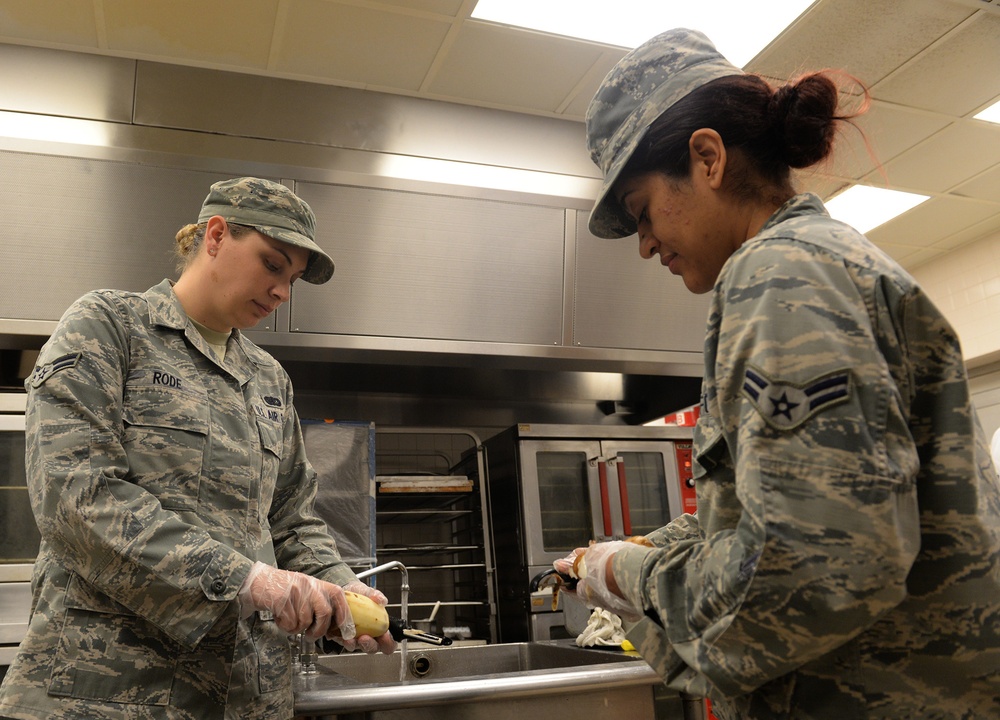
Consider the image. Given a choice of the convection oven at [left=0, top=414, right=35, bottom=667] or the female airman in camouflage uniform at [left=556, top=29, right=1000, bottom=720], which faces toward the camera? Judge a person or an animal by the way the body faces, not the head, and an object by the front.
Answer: the convection oven

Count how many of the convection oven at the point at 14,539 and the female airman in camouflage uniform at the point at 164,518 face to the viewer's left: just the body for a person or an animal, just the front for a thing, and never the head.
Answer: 0

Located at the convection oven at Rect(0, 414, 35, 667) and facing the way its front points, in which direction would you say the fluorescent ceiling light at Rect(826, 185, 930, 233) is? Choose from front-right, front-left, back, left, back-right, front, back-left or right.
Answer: left

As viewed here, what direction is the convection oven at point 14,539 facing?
toward the camera

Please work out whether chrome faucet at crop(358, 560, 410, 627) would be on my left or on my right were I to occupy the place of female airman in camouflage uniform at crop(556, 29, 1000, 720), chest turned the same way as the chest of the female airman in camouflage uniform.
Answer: on my right

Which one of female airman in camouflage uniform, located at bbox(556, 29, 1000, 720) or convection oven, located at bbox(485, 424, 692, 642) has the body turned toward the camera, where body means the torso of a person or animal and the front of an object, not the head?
the convection oven

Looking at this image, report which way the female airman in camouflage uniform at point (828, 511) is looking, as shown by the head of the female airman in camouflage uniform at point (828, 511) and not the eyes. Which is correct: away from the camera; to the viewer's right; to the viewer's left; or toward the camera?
to the viewer's left

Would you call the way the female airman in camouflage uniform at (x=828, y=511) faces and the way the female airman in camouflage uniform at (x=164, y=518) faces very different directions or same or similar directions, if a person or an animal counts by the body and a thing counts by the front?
very different directions

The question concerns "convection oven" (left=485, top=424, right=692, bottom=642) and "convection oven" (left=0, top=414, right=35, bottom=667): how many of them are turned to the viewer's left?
0

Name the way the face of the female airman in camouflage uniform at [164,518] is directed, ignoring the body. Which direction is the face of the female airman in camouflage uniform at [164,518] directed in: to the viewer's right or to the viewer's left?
to the viewer's right

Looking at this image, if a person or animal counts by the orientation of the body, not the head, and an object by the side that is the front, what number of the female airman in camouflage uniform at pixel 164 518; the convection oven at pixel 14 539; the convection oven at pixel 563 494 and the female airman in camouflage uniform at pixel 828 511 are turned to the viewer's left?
1

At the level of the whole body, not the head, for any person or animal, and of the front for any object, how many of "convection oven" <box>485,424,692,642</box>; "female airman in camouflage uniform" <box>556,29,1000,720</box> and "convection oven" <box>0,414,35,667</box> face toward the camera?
2

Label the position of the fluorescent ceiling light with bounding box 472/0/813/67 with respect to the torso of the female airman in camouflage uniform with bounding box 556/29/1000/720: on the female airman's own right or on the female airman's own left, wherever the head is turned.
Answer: on the female airman's own right

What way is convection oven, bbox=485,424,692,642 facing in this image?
toward the camera

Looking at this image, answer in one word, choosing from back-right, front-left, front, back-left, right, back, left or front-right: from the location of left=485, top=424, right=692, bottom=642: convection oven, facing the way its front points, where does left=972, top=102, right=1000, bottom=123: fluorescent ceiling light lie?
left

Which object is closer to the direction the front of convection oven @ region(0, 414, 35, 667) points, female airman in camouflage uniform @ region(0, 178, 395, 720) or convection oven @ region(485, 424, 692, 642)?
the female airman in camouflage uniform

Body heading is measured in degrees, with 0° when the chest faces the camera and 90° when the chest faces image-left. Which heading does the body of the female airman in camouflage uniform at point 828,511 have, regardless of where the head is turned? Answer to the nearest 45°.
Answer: approximately 90°

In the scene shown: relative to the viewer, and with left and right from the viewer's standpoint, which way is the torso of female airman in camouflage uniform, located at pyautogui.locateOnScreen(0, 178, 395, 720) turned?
facing the viewer and to the right of the viewer
